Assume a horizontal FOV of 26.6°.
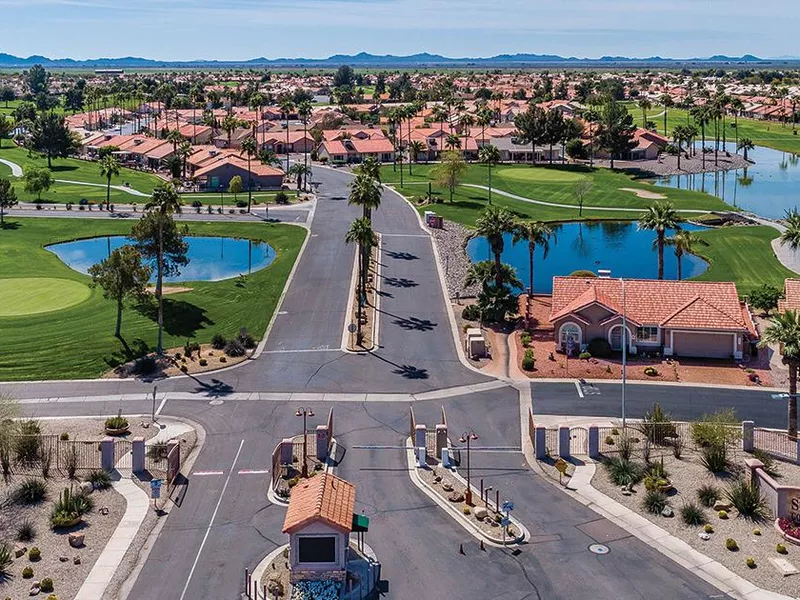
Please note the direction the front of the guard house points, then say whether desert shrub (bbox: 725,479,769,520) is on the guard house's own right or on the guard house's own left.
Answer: on the guard house's own left

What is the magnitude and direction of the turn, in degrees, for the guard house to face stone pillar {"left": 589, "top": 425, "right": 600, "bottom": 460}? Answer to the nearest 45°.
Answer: approximately 135° to its left

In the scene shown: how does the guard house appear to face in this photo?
toward the camera

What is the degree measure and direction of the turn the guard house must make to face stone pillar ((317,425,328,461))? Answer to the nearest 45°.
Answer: approximately 180°
